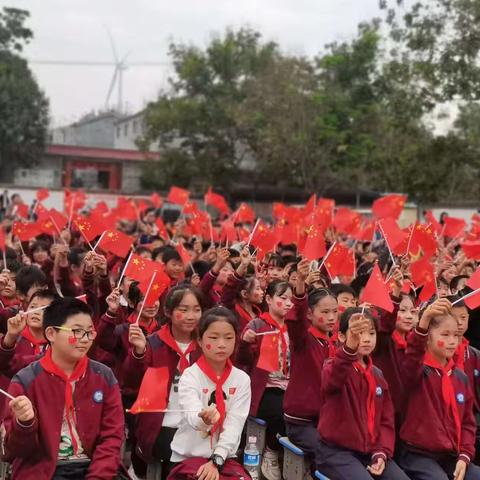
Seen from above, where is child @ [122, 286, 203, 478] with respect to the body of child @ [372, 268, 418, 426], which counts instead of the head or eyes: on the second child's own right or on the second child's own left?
on the second child's own right

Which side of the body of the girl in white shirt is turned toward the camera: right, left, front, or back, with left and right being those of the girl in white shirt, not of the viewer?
front

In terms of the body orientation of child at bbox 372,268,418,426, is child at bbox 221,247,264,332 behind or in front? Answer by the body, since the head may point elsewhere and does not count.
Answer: behind

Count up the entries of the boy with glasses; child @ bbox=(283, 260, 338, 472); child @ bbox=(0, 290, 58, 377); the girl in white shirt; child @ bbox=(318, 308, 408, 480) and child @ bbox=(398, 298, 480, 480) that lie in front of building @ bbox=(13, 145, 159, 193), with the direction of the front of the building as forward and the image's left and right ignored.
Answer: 6

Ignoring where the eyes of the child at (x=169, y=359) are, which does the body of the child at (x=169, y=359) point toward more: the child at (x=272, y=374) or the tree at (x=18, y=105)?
the child

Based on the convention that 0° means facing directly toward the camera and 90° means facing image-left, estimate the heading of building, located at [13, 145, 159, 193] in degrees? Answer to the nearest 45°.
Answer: approximately 0°

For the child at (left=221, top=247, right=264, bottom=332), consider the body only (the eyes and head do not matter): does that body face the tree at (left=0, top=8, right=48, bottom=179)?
no

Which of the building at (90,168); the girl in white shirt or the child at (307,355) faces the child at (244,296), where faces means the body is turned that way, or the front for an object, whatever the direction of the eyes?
the building

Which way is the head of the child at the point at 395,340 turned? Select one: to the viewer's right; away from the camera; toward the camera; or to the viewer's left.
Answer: toward the camera

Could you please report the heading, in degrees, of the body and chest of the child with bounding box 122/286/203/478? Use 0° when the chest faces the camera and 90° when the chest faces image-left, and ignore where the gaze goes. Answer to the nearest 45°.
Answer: approximately 315°

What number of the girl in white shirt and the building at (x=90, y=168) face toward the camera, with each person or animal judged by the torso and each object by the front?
2

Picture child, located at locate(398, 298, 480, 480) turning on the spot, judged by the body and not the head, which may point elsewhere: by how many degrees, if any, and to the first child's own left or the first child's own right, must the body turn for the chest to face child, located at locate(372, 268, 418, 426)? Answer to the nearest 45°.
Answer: approximately 180°

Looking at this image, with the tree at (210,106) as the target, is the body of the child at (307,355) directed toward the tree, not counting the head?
no

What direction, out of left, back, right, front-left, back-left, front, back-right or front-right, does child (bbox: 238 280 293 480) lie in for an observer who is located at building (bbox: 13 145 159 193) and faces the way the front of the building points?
front

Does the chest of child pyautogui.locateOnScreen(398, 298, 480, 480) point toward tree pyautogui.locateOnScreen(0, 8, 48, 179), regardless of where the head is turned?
no

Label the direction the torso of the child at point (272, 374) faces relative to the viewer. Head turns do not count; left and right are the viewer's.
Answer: facing the viewer and to the right of the viewer

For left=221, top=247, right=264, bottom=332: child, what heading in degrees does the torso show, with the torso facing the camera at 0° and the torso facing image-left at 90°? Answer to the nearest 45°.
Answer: approximately 315°

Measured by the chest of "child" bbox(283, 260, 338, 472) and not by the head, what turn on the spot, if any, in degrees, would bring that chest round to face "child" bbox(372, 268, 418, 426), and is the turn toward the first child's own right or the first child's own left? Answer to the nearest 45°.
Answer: approximately 45° to the first child's own left

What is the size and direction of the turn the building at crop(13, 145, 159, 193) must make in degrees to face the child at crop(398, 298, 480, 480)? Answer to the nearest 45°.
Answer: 0° — it already faces them

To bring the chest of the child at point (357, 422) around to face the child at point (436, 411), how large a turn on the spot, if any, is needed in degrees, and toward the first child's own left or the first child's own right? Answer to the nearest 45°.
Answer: approximately 90° to the first child's own left

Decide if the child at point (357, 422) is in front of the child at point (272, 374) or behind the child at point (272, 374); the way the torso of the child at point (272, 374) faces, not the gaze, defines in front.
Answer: in front
